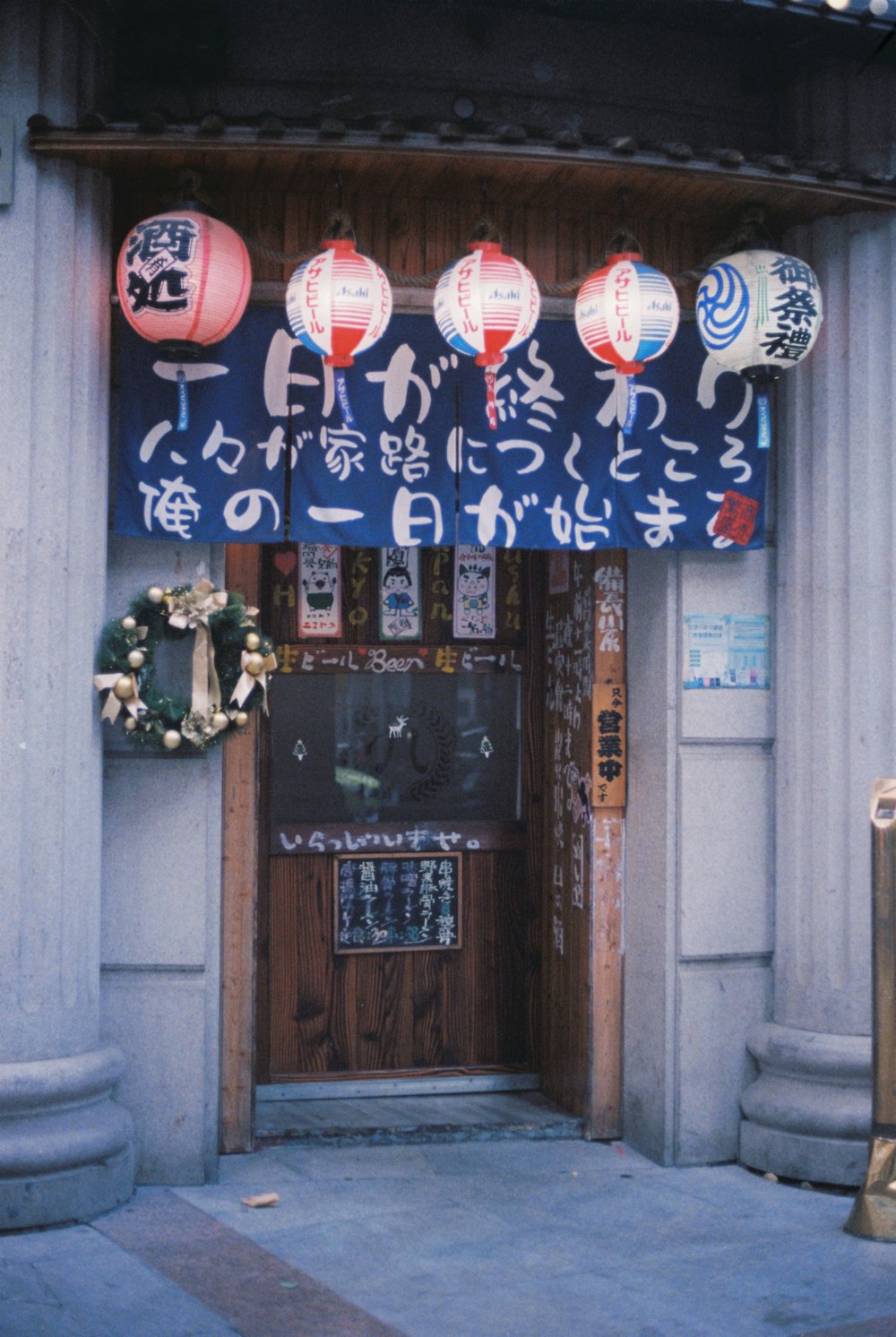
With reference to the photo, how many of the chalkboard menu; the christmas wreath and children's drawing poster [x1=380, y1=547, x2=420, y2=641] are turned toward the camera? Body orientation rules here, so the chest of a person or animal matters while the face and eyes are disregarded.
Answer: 3

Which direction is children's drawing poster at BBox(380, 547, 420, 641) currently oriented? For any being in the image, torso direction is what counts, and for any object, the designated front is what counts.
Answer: toward the camera

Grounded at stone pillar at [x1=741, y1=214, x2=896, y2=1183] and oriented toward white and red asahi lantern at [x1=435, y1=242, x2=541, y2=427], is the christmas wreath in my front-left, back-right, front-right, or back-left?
front-right

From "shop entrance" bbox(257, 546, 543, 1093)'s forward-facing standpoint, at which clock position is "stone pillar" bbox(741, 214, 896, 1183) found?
The stone pillar is roughly at 10 o'clock from the shop entrance.

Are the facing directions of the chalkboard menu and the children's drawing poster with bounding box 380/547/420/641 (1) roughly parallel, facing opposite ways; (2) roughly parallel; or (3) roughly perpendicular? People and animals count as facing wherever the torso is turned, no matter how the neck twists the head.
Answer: roughly parallel

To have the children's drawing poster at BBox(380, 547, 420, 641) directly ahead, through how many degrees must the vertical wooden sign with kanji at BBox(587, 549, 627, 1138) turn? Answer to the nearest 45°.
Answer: approximately 90° to its right

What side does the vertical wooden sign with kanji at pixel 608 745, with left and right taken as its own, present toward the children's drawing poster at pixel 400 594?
right

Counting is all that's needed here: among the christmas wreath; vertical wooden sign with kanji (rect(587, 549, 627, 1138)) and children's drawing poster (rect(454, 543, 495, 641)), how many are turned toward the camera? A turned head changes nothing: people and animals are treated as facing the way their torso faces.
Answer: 3

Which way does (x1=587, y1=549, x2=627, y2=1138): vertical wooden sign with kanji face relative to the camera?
toward the camera

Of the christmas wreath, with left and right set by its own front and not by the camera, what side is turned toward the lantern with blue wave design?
left

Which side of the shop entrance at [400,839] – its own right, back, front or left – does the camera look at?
front
